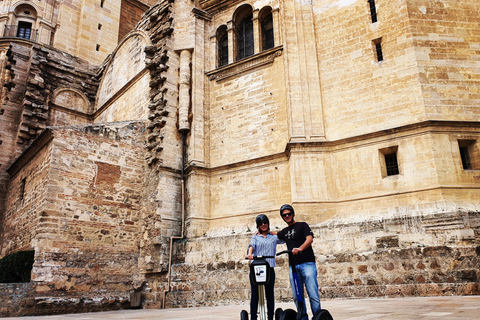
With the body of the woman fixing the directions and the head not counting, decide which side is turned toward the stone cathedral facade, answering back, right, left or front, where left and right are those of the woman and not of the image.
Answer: back

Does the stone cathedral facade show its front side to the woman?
yes

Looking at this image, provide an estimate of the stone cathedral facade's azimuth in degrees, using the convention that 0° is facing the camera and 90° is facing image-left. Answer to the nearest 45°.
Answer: approximately 0°

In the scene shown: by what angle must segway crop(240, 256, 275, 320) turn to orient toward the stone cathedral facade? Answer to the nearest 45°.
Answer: approximately 180°

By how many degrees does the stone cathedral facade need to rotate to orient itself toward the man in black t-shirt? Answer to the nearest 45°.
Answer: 0° — it already faces them

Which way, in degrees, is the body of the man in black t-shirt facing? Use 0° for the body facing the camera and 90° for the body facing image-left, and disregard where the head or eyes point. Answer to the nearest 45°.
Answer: approximately 45°

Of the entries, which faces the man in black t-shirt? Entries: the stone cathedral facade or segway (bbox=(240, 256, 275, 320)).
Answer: the stone cathedral facade

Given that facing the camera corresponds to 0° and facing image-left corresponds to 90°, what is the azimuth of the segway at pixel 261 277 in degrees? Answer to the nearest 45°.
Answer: approximately 0°
